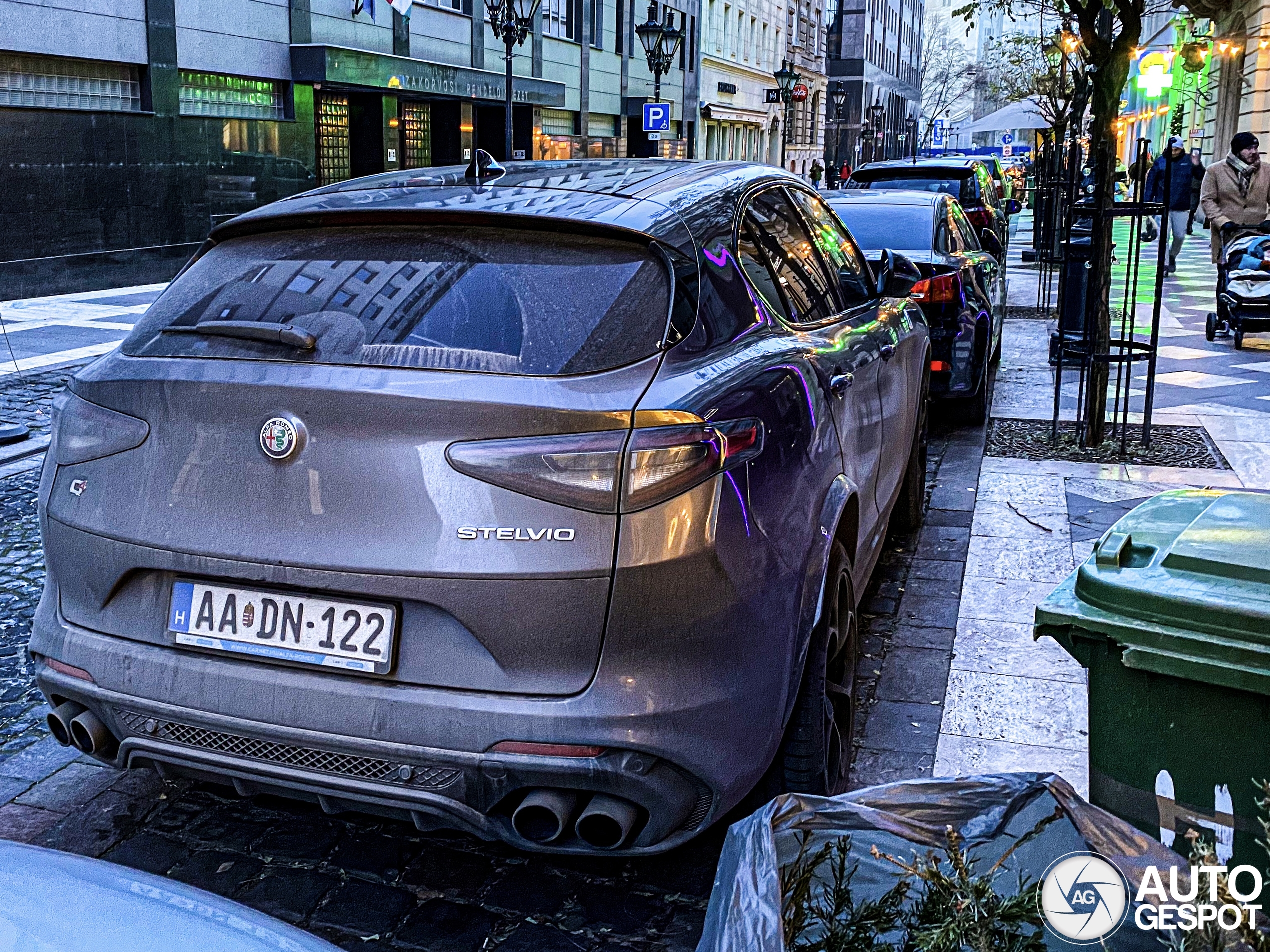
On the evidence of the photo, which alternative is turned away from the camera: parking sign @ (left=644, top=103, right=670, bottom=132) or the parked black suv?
the parked black suv

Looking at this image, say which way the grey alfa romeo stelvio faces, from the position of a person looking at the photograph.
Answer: facing away from the viewer and to the right of the viewer

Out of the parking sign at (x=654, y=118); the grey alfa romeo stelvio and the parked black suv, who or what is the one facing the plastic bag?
the parking sign

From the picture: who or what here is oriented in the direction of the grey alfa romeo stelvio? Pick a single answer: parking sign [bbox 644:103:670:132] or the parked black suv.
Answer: the parking sign

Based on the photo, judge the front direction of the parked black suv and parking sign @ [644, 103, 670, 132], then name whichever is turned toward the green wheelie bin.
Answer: the parking sign

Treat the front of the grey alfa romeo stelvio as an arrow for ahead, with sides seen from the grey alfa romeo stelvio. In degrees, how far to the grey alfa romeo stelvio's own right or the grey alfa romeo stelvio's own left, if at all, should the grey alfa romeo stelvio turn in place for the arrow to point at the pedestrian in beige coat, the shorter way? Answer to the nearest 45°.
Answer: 0° — it already faces them

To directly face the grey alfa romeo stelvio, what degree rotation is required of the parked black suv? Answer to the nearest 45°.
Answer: approximately 180°

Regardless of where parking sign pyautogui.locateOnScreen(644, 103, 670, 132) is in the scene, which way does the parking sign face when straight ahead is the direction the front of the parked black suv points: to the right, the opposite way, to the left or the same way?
the opposite way

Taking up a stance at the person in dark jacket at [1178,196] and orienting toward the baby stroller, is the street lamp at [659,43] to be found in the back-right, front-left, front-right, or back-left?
back-right

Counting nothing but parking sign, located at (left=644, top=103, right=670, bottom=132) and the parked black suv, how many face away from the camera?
1

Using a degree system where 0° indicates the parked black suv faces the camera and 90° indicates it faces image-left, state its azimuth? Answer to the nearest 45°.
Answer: approximately 180°

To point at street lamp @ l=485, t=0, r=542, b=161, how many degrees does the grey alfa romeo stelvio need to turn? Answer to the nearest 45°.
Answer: approximately 45° to its left

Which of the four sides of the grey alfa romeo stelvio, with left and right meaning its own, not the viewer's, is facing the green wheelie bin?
right

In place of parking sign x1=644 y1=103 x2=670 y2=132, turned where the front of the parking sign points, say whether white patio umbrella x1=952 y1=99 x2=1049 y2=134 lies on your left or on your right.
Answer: on your left

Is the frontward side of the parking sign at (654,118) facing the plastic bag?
yes
